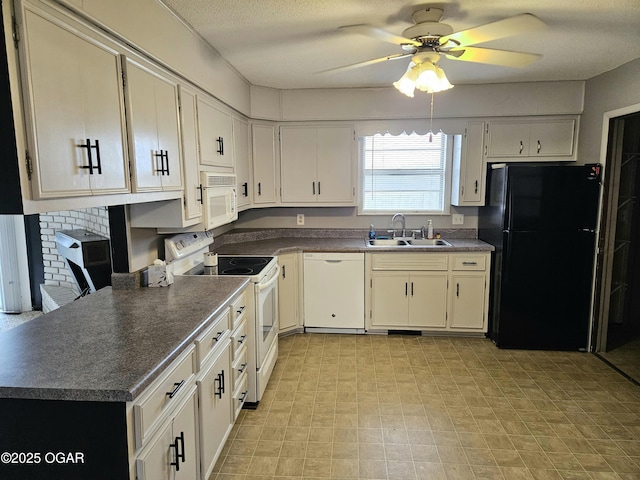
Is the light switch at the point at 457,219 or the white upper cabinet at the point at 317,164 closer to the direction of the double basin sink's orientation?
the white upper cabinet

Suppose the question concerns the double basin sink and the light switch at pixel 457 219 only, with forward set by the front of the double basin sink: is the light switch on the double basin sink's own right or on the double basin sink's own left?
on the double basin sink's own left

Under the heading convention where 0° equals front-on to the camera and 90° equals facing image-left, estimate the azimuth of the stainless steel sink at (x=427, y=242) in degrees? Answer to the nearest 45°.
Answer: approximately 0°

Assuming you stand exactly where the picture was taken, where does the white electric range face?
facing to the right of the viewer

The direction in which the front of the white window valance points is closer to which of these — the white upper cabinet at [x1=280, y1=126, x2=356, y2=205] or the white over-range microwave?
the white over-range microwave

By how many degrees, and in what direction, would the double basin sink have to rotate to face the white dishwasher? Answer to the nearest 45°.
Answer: approximately 45° to its right

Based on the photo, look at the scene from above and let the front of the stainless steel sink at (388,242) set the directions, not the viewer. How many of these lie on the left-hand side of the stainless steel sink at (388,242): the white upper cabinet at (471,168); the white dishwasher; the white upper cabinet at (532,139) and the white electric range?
2

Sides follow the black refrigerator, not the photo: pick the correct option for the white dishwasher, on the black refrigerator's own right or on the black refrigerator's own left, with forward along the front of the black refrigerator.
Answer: on the black refrigerator's own right
